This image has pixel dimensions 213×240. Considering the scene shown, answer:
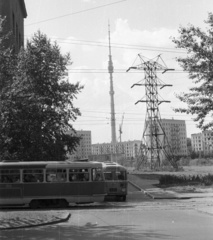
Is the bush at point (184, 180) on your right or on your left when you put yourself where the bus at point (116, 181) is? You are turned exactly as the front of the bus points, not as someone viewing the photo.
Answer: on your left

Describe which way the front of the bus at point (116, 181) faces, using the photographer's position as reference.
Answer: facing the viewer and to the right of the viewer
